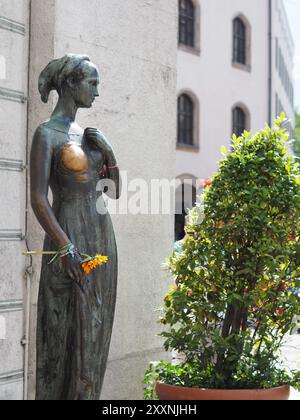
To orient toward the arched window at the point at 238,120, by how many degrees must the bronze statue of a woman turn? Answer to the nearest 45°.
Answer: approximately 135° to its left

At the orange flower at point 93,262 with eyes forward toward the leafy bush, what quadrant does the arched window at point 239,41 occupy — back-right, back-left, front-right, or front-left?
front-left

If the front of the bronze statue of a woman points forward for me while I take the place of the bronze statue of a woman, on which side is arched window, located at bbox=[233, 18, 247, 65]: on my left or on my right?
on my left

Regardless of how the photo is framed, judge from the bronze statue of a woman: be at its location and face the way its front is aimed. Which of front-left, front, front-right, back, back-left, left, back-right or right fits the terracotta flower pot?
left

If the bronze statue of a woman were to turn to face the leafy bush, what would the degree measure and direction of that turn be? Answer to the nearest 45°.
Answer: approximately 90° to its left

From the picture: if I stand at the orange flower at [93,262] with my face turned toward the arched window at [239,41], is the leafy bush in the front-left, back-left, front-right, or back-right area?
front-right
